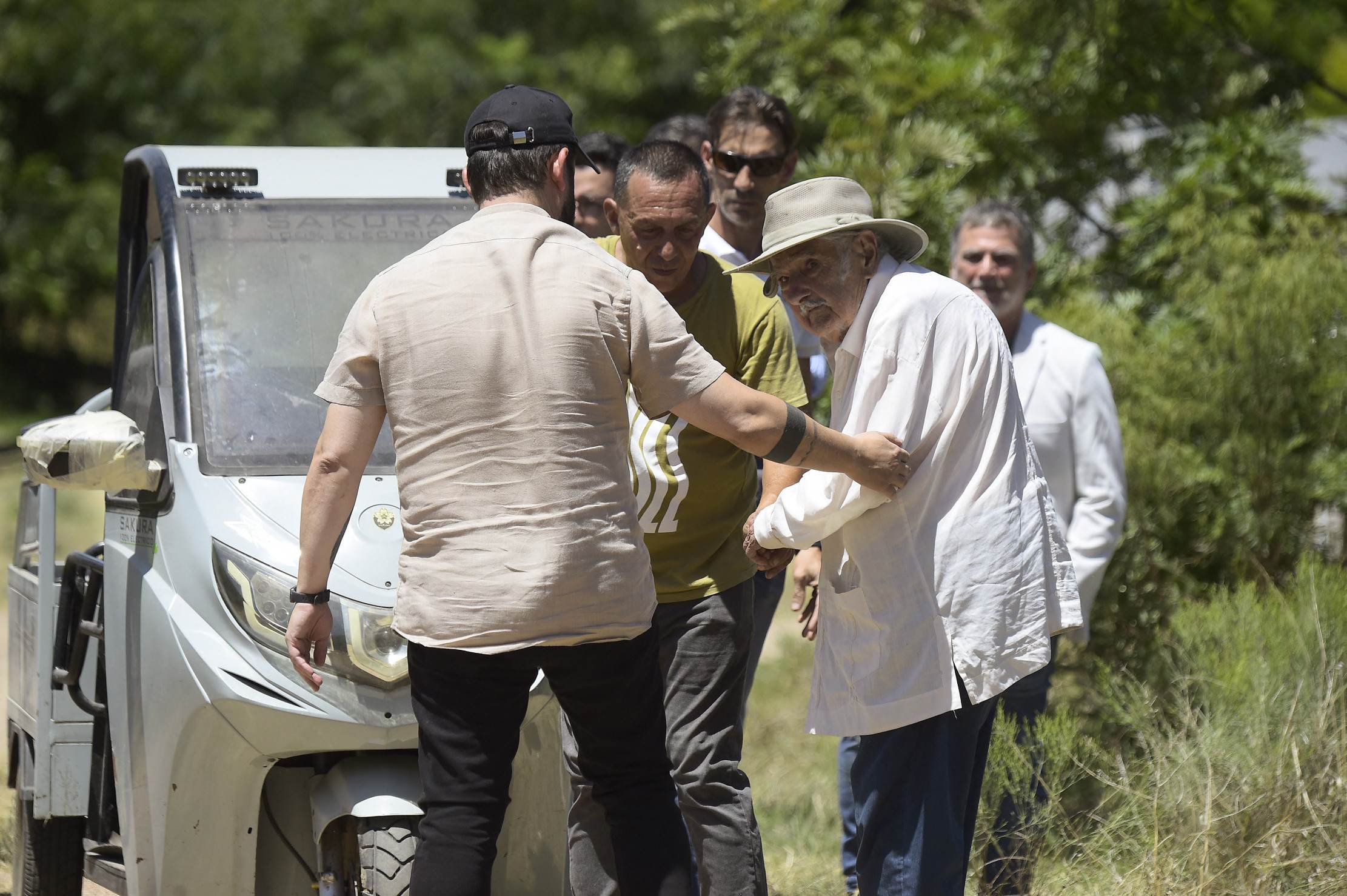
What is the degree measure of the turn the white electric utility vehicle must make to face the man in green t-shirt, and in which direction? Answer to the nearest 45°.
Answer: approximately 45° to its left

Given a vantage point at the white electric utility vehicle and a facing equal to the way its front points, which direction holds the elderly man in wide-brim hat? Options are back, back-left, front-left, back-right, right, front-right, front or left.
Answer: front

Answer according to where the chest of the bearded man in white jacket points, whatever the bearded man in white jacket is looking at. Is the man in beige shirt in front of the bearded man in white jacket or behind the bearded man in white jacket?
in front

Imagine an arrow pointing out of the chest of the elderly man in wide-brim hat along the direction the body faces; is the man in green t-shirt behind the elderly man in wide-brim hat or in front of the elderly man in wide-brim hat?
in front

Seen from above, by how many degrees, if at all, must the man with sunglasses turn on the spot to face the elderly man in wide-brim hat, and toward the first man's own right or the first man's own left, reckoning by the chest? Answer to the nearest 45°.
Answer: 0° — they already face them

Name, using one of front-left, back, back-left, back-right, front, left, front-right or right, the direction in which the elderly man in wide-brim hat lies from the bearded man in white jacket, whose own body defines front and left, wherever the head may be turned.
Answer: front

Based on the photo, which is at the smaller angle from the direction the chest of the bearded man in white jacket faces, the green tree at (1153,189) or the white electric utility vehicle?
the white electric utility vehicle

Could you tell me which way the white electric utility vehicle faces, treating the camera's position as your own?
facing the viewer and to the right of the viewer

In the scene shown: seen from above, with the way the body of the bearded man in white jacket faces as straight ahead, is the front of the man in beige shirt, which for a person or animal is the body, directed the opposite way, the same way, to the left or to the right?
the opposite way

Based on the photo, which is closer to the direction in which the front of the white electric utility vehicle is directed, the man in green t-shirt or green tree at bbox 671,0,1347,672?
the man in green t-shirt

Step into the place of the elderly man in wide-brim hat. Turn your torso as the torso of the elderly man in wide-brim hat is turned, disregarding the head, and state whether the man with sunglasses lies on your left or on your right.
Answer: on your right

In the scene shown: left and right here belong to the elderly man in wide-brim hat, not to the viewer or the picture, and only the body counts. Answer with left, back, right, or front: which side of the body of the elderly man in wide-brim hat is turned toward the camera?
left

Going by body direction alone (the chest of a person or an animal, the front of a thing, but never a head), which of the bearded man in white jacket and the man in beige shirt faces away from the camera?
the man in beige shirt

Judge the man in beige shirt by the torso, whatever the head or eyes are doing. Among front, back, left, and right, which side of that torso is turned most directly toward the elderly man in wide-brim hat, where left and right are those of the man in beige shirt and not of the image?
right

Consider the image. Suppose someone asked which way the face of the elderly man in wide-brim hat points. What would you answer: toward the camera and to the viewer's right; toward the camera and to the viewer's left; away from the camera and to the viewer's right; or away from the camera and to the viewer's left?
toward the camera and to the viewer's left

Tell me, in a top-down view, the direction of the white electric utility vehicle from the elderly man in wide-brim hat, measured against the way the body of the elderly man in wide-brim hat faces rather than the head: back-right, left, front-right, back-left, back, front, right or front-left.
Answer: front

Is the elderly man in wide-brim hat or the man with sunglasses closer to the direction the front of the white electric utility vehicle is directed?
the elderly man in wide-brim hat

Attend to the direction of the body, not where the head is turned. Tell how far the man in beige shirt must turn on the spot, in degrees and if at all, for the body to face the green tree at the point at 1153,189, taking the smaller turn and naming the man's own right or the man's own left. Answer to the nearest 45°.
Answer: approximately 45° to the man's own right

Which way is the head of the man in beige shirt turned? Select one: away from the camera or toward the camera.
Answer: away from the camera
